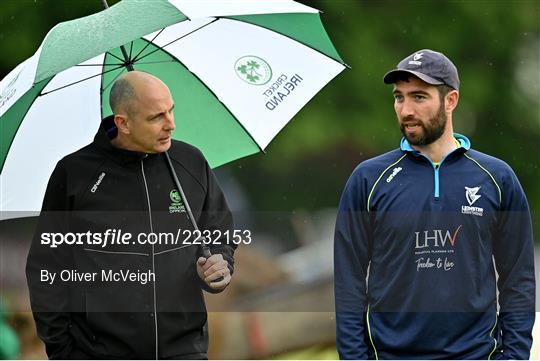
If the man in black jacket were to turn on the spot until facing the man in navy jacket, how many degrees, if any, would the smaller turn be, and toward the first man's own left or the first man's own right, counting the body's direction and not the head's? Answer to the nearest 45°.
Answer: approximately 45° to the first man's own left

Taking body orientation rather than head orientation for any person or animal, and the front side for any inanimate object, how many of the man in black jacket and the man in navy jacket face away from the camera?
0

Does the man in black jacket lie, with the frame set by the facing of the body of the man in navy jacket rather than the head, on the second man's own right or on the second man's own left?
on the second man's own right

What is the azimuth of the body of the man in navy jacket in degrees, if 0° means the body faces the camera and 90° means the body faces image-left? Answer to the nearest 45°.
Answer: approximately 0°

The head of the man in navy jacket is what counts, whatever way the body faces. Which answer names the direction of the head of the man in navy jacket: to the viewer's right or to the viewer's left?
to the viewer's left

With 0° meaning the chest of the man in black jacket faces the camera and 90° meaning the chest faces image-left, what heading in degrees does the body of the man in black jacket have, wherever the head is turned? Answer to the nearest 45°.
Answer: approximately 315°
